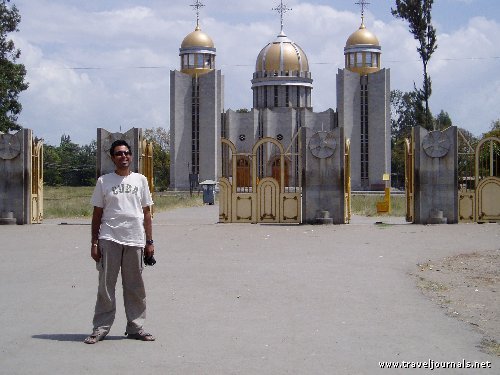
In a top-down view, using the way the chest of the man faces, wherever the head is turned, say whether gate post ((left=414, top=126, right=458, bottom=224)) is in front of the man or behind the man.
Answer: behind

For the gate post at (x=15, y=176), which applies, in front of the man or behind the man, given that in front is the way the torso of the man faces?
behind

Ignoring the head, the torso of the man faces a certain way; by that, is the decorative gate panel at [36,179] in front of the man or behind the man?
behind

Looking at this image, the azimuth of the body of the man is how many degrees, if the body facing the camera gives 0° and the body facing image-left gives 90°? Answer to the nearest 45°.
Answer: approximately 0°

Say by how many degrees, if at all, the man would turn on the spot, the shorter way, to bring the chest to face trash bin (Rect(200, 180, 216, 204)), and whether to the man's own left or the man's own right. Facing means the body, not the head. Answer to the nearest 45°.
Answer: approximately 180°

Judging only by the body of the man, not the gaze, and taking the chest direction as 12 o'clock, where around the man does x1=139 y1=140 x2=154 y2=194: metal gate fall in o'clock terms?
The metal gate is roughly at 6 o'clock from the man.

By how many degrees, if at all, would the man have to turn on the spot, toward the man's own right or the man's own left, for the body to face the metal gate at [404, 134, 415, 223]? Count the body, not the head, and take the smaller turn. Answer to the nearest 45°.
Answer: approximately 135° to the man's own left
